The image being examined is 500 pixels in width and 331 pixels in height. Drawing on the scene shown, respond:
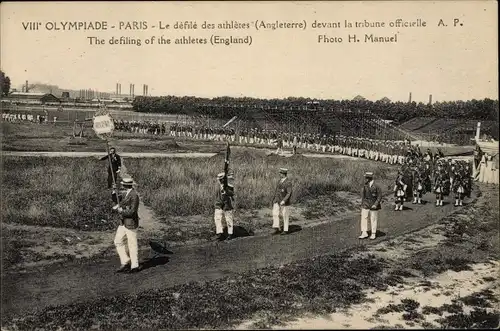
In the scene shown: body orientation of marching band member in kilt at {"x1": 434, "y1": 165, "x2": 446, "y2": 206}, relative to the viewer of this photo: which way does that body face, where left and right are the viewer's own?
facing the viewer and to the left of the viewer

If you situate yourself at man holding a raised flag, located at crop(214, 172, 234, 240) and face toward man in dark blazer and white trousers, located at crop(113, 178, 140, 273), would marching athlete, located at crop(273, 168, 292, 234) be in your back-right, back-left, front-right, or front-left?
back-left

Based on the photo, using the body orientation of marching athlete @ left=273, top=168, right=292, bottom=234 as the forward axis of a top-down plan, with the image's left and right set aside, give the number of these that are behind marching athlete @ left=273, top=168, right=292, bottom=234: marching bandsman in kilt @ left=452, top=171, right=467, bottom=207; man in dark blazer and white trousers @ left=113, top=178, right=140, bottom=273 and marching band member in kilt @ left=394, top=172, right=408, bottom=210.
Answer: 2

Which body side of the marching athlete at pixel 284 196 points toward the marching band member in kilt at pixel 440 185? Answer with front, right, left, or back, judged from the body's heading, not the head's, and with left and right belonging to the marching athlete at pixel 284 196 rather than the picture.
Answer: back

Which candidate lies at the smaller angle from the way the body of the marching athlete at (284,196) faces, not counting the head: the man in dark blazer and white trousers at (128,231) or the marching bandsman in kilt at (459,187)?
the man in dark blazer and white trousers

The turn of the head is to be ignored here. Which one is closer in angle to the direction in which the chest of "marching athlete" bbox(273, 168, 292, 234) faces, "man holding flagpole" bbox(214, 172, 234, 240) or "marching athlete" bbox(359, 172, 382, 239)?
the man holding flagpole

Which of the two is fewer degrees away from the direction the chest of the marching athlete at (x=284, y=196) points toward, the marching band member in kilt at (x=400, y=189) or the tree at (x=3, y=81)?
the tree

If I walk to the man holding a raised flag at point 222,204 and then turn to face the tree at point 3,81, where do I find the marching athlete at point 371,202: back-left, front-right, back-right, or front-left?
back-right

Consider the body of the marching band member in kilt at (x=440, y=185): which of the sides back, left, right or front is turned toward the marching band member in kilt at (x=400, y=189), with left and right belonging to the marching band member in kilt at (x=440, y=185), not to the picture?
front

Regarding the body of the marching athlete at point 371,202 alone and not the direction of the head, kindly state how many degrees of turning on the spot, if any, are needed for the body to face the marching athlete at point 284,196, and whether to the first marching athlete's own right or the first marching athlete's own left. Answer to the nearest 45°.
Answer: approximately 45° to the first marching athlete's own right

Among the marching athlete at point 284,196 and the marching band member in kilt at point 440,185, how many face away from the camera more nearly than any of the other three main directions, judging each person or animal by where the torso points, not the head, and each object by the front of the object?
0
